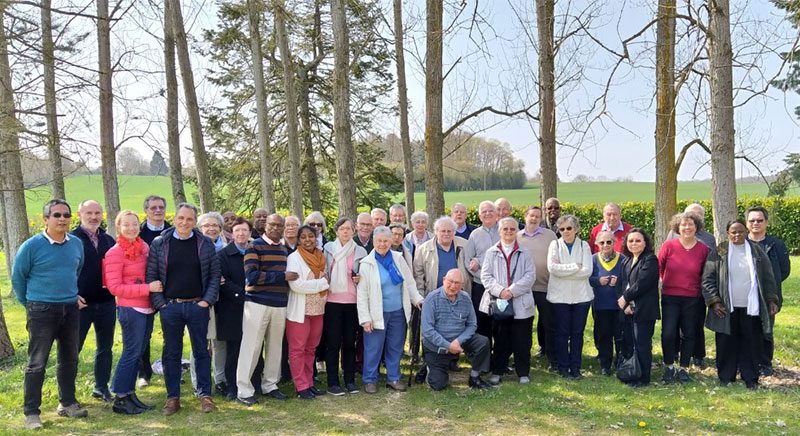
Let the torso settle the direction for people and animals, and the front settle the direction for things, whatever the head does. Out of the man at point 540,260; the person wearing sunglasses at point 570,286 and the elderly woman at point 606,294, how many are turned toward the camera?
3

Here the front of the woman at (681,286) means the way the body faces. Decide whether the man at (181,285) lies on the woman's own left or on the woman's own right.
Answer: on the woman's own right

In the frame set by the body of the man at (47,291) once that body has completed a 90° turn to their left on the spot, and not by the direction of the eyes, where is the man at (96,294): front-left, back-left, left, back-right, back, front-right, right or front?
front

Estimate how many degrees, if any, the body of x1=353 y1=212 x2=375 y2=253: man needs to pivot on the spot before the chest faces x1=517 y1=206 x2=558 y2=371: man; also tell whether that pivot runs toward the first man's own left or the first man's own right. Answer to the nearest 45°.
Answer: approximately 90° to the first man's own left

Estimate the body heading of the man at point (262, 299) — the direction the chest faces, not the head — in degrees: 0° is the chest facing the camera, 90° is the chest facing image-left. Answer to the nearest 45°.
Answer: approximately 315°

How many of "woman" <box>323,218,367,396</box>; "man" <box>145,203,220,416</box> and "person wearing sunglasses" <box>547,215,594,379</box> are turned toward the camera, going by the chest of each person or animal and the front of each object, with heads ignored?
3

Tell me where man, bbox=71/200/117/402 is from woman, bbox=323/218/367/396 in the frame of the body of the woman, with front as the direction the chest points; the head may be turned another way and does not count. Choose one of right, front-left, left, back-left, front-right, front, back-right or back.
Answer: right

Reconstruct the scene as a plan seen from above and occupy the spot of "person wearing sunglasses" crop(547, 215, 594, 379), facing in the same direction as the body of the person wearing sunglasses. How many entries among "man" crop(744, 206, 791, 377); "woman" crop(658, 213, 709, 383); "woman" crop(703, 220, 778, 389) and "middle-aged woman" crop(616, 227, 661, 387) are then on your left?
4
